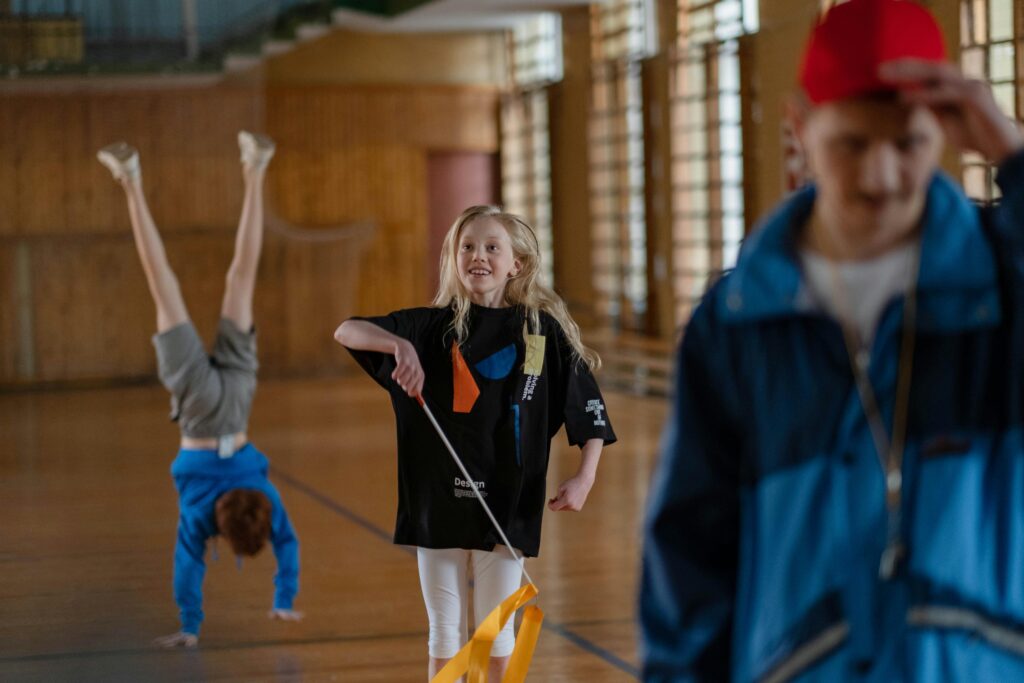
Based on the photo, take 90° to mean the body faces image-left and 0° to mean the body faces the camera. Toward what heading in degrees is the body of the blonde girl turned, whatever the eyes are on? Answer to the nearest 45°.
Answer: approximately 0°
